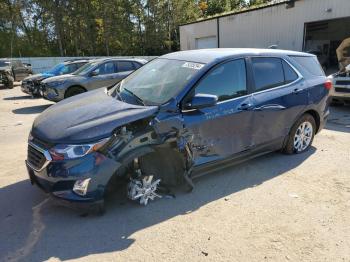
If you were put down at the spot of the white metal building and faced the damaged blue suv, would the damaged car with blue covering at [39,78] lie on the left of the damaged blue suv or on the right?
right

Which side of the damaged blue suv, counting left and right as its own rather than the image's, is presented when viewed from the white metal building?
back

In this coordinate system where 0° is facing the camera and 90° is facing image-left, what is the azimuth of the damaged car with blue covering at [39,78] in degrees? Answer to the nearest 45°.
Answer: approximately 45°

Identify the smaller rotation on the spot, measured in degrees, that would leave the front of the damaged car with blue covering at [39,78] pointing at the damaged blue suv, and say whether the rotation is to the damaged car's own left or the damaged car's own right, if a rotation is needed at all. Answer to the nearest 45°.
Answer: approximately 45° to the damaged car's own left

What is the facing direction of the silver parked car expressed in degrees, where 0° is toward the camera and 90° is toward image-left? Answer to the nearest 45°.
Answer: approximately 45°

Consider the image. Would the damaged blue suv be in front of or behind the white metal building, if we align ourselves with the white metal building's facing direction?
in front

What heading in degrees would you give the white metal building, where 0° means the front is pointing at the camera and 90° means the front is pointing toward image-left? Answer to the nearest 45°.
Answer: approximately 45°
